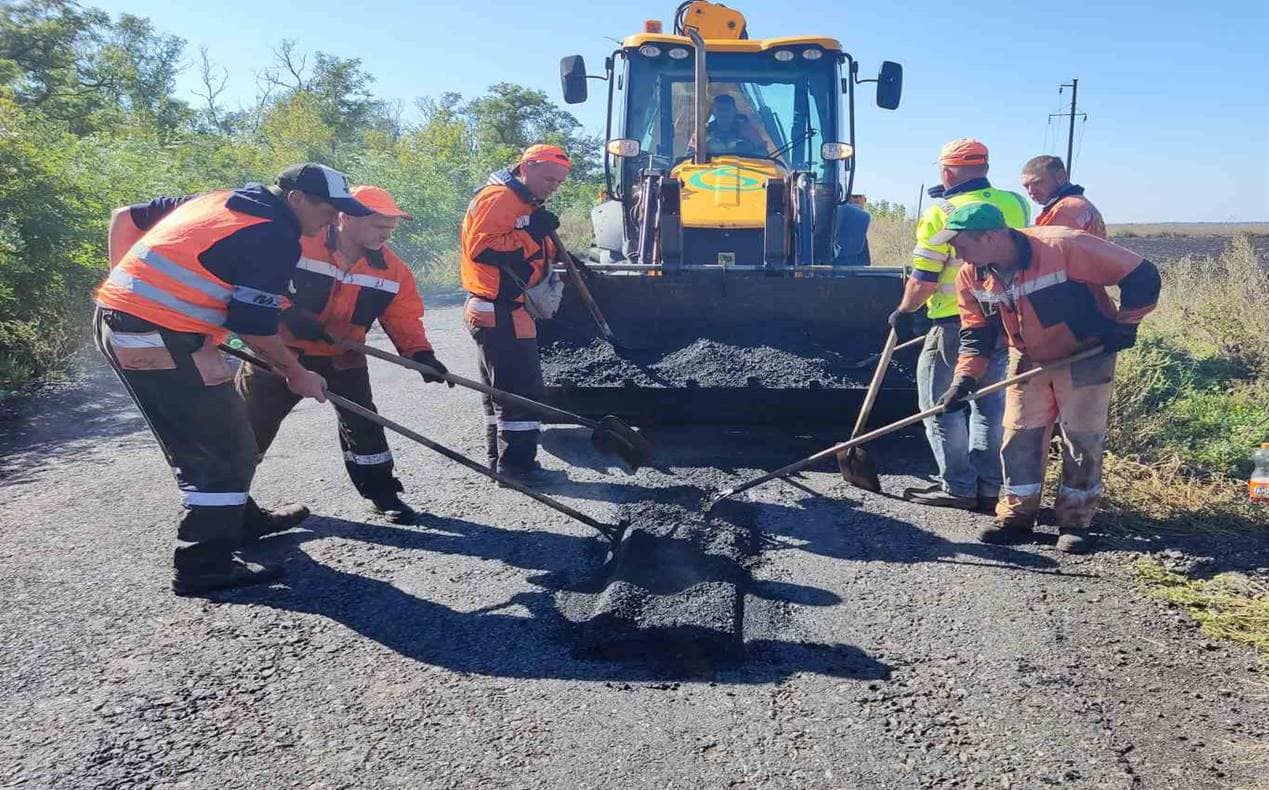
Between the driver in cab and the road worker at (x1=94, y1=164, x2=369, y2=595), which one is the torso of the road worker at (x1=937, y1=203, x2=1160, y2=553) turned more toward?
the road worker

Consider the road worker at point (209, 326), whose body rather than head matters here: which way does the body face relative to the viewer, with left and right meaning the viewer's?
facing to the right of the viewer

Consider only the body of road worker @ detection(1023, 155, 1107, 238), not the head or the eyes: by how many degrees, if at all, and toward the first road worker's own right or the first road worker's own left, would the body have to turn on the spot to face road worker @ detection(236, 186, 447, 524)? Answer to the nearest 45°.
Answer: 0° — they already face them

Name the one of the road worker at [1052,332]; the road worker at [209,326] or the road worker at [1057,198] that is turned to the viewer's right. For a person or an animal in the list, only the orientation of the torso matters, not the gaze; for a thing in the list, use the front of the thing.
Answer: the road worker at [209,326]

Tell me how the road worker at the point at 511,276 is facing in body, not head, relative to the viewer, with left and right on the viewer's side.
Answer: facing to the right of the viewer

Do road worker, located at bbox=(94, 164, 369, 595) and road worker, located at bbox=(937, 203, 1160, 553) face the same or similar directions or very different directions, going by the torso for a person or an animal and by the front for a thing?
very different directions

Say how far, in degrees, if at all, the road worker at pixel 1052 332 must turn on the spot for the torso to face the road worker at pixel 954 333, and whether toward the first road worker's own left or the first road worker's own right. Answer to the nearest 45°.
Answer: approximately 90° to the first road worker's own right
